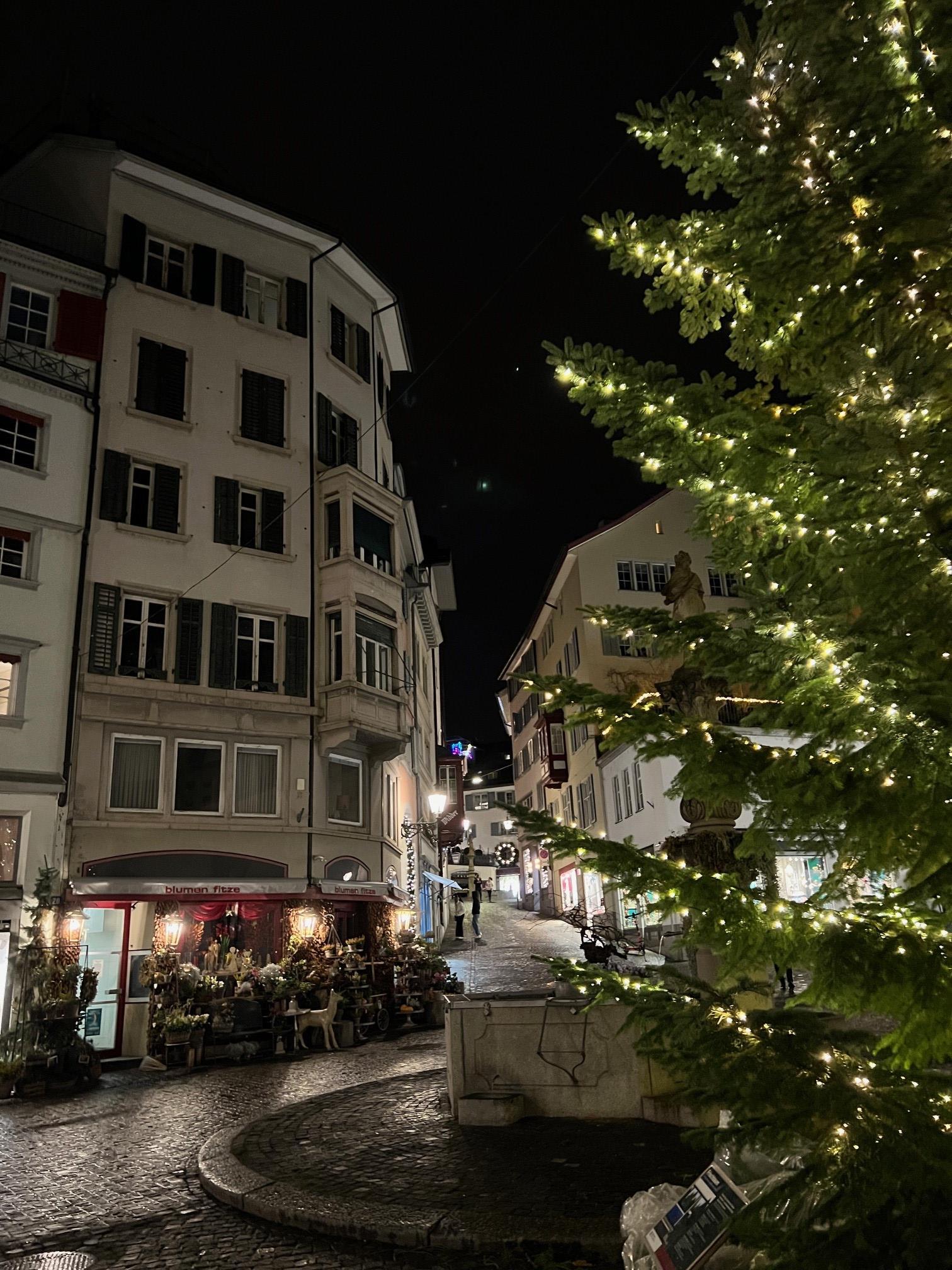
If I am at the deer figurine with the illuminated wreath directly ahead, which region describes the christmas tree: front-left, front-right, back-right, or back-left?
back-right

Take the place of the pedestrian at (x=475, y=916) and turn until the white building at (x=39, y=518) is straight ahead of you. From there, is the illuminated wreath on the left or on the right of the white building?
right

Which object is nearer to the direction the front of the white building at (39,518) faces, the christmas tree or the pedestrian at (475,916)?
the christmas tree

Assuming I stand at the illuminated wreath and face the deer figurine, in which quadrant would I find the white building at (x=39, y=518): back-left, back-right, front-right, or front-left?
front-right

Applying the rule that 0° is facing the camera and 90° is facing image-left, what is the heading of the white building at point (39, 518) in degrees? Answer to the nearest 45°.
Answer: approximately 315°

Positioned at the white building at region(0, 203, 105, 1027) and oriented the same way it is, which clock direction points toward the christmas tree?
The christmas tree is roughly at 1 o'clock from the white building.

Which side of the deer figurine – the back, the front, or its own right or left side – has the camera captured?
right

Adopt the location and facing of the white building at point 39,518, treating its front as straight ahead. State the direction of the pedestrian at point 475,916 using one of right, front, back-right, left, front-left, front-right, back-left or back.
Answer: left

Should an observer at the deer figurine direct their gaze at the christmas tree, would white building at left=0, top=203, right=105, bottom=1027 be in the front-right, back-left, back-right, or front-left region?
back-right

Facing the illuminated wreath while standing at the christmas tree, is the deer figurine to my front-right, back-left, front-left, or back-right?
front-left

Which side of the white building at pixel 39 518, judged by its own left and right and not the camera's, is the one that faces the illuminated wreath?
left
